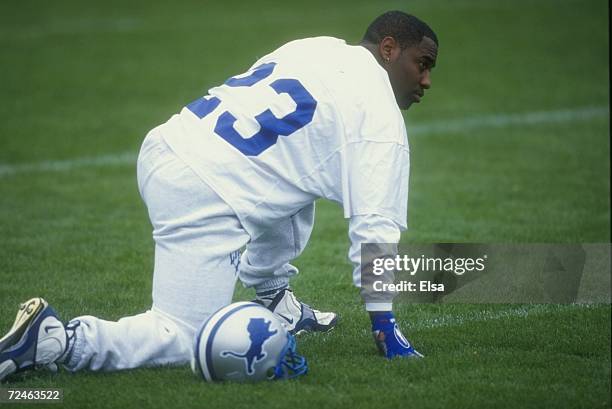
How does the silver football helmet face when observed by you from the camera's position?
facing away from the viewer and to the right of the viewer
